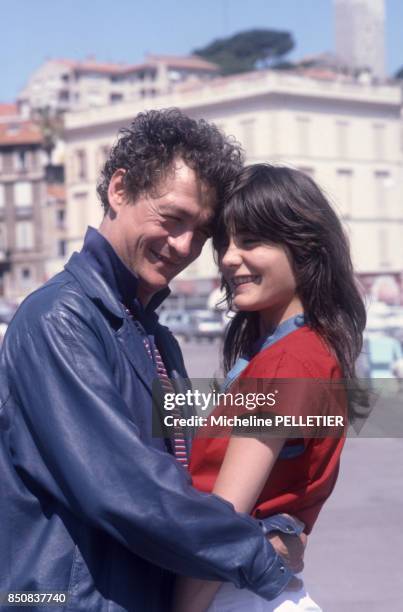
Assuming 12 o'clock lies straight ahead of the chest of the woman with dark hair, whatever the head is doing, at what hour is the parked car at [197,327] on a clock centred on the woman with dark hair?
The parked car is roughly at 3 o'clock from the woman with dark hair.

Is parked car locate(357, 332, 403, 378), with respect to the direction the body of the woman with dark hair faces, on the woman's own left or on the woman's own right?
on the woman's own right

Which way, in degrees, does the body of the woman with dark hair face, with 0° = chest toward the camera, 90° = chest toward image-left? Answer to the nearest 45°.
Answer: approximately 90°

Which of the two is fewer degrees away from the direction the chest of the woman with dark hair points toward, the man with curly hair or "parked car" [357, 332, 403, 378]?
the man with curly hair

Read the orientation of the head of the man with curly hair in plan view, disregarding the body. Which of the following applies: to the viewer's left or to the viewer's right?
to the viewer's right
